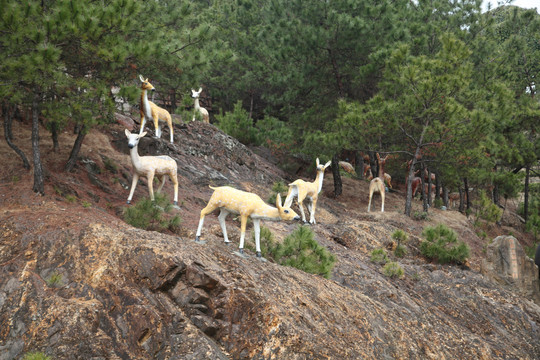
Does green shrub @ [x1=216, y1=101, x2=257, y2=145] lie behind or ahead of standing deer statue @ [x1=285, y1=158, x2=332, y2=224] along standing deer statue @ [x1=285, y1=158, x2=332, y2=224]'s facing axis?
behind

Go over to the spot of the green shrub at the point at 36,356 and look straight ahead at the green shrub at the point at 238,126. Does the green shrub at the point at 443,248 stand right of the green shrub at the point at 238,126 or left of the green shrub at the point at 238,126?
right

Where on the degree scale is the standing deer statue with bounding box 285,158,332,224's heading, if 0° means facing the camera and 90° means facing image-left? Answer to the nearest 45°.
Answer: approximately 315°

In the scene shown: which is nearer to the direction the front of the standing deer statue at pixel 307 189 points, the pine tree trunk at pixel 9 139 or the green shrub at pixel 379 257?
the green shrub

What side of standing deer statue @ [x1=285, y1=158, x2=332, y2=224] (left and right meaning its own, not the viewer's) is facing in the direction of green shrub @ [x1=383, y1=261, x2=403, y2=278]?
front

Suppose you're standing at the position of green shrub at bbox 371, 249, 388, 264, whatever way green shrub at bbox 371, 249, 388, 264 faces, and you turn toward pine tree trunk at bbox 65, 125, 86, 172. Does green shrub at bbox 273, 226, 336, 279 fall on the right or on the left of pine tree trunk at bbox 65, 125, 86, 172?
left

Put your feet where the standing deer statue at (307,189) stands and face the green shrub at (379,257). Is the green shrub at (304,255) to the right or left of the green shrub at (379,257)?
right
